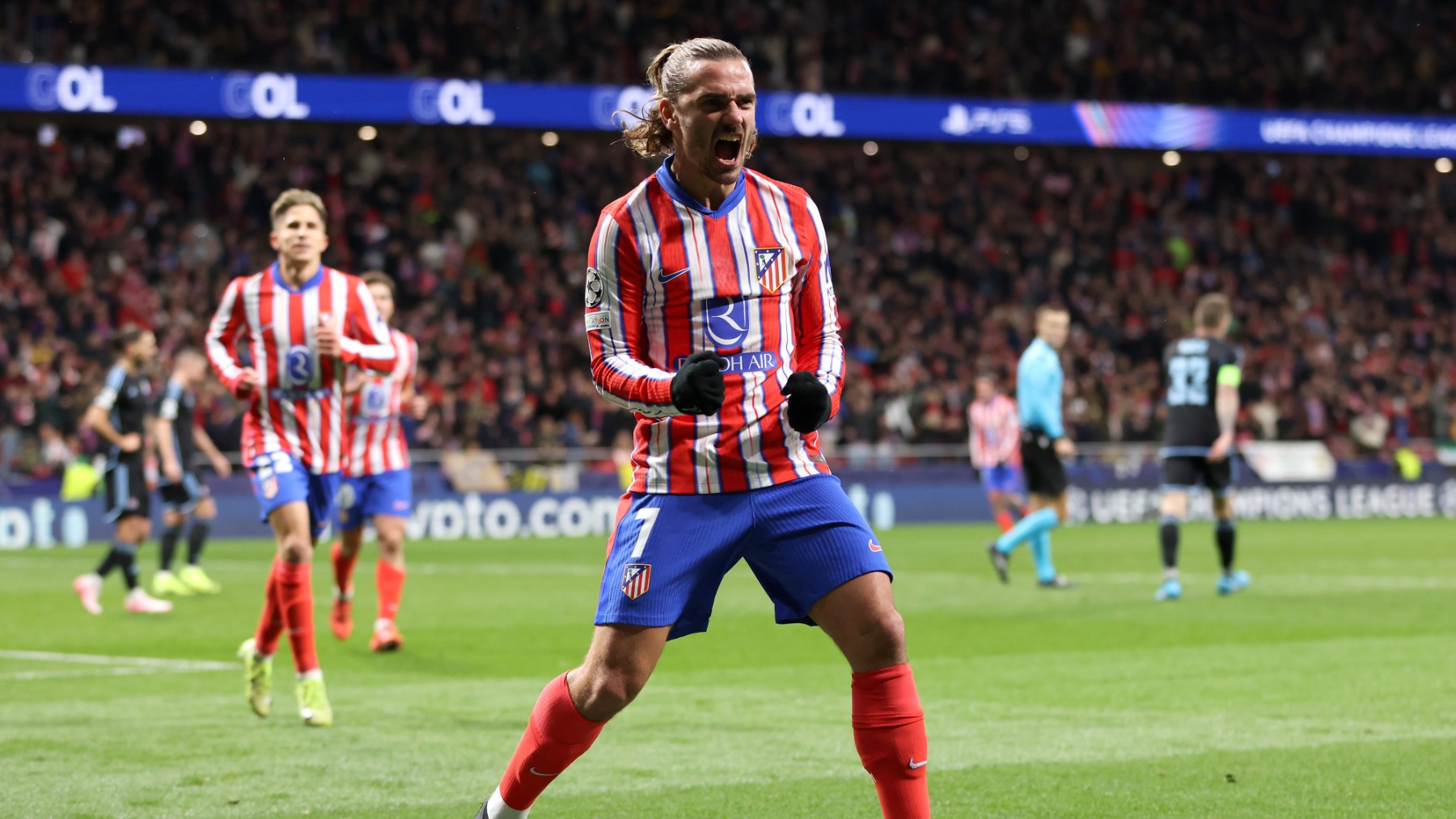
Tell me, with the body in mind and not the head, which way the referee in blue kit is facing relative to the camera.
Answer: to the viewer's right

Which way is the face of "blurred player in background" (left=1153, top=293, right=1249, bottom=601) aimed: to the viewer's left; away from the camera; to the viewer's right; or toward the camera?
away from the camera

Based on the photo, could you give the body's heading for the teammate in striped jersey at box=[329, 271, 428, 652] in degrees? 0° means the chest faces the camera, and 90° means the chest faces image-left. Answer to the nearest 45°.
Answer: approximately 0°

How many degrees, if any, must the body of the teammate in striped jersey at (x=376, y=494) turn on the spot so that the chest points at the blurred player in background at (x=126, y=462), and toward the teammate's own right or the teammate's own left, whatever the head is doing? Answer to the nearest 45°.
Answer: approximately 135° to the teammate's own right

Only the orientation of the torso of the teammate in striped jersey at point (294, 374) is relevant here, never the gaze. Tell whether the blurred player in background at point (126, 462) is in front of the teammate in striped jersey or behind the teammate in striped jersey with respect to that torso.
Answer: behind

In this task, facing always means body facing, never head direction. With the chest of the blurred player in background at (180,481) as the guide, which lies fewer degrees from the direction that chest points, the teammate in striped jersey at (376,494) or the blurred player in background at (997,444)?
the blurred player in background
